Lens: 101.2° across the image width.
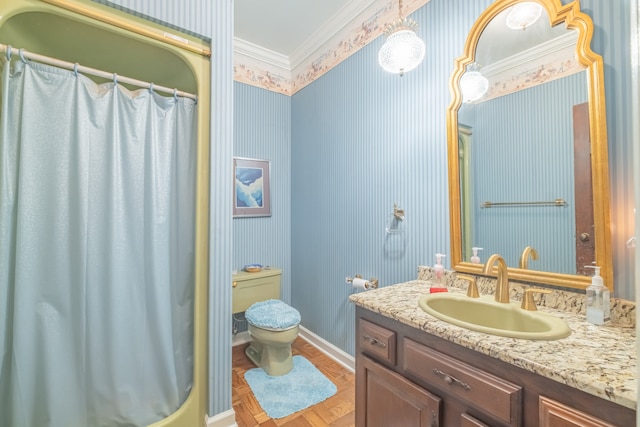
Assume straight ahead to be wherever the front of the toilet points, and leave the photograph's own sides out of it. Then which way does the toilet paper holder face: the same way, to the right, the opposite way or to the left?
to the right

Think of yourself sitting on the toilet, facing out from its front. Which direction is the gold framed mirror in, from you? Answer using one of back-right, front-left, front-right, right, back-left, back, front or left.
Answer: front

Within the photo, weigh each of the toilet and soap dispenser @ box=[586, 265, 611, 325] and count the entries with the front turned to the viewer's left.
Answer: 1

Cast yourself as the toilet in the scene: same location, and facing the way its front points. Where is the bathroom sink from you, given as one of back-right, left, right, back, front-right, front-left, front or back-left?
front

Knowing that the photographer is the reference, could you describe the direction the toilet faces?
facing the viewer and to the right of the viewer

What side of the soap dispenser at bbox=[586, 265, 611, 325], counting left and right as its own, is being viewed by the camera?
left

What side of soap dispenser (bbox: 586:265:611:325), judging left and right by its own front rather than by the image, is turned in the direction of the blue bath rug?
front

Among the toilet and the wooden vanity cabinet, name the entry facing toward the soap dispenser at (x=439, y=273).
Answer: the toilet

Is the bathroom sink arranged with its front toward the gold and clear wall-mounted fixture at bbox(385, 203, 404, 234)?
no

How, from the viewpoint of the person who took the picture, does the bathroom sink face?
facing the viewer and to the left of the viewer

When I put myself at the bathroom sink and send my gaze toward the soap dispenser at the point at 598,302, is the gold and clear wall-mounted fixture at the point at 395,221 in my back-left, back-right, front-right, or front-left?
back-left
